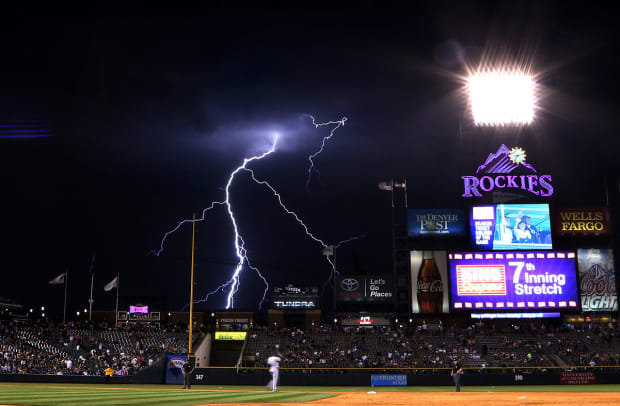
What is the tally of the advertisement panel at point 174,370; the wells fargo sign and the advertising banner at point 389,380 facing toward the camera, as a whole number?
3

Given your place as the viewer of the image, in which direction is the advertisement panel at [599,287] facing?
facing the viewer

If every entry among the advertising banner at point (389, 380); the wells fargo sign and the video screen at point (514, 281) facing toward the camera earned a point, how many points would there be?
3

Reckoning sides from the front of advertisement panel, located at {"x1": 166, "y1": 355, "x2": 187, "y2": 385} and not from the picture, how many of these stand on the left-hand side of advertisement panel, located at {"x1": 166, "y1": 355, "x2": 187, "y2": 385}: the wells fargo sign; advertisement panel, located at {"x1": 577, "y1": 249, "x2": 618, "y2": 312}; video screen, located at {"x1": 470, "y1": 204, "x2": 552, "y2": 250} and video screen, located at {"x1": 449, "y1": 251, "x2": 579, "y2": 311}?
4

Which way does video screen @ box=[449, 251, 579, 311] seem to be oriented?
toward the camera

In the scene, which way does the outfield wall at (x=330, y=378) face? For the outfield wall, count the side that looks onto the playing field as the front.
toward the camera

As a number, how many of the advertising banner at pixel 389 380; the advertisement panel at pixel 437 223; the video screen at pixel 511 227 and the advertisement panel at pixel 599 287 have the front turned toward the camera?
4

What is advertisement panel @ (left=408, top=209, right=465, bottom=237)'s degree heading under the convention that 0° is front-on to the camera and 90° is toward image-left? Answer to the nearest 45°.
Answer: approximately 0°

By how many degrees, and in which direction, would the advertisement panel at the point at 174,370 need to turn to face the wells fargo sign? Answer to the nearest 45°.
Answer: approximately 90° to its left

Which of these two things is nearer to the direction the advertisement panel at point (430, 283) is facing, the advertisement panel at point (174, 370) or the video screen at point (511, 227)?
the advertisement panel

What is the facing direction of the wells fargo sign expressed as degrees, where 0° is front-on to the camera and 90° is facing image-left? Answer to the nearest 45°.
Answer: approximately 0°

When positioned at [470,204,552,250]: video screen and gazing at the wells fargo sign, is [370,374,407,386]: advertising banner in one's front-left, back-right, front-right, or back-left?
back-right

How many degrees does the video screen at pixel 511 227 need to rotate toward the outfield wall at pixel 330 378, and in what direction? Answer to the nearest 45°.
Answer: approximately 45° to its right

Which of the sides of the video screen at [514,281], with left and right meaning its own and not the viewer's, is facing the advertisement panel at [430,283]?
right

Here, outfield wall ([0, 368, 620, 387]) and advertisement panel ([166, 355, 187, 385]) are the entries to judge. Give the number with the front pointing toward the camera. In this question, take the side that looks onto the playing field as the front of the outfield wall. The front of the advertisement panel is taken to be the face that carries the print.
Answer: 2
